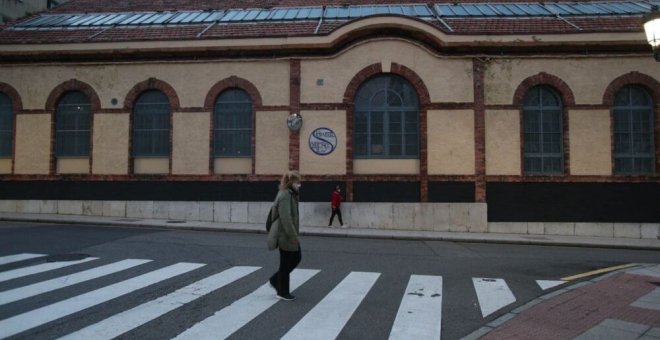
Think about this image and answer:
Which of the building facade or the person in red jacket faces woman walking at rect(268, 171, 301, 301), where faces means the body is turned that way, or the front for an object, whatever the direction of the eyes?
the building facade

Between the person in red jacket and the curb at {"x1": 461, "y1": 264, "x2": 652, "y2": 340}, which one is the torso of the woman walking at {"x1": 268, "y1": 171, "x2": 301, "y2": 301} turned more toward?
the curb
